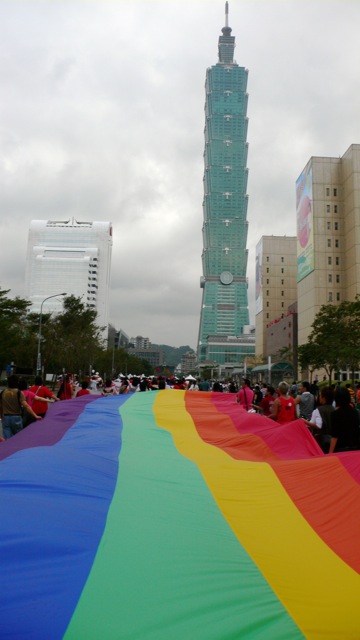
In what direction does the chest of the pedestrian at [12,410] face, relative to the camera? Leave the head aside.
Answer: away from the camera

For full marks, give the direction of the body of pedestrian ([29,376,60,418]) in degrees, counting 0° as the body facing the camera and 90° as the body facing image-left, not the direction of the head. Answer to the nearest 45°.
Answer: approximately 180°

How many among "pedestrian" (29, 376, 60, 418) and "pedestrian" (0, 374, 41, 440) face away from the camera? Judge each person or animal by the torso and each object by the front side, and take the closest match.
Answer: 2

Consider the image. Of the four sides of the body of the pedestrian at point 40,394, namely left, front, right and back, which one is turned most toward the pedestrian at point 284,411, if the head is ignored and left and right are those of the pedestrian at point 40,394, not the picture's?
right

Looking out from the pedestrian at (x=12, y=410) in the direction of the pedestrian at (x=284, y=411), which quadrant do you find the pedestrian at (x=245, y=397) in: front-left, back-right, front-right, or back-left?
front-left

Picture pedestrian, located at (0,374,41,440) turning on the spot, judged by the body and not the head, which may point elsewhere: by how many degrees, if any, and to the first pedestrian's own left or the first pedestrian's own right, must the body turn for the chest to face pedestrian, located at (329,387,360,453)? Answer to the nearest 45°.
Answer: approximately 135° to the first pedestrian's own right

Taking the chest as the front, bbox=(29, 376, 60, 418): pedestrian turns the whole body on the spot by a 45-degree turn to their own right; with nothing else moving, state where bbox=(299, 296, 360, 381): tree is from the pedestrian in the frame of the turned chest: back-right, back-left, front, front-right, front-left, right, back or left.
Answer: front

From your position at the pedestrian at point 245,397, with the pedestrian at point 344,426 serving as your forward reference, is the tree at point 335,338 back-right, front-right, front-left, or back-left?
back-left

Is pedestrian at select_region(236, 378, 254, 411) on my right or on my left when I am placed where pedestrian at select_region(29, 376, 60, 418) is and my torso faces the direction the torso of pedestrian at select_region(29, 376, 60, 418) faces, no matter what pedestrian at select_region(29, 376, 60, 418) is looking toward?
on my right

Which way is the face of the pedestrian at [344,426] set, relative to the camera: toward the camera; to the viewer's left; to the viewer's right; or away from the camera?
away from the camera

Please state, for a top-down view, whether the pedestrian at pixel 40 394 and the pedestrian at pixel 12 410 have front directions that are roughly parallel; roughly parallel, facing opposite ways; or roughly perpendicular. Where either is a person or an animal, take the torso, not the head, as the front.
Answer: roughly parallel
